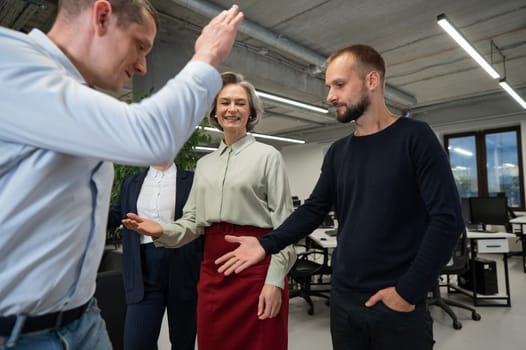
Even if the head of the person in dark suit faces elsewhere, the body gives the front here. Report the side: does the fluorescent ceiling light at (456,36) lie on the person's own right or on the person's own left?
on the person's own left

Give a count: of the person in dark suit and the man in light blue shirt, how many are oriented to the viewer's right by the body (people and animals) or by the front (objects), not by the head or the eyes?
1

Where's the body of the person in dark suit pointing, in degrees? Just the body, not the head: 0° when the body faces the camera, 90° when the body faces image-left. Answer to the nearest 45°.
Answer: approximately 0°

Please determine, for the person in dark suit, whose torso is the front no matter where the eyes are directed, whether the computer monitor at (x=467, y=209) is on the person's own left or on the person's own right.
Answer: on the person's own left

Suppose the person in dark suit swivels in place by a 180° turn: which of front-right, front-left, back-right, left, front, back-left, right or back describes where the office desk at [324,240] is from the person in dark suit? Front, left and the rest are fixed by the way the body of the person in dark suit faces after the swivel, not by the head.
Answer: front-right

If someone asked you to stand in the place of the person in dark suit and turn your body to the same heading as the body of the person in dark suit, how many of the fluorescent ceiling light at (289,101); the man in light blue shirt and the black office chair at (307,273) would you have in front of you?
1

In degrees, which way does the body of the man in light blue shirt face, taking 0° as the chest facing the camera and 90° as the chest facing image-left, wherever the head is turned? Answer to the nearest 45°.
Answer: approximately 270°

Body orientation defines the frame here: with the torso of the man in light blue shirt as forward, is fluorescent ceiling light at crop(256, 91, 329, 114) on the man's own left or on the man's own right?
on the man's own left

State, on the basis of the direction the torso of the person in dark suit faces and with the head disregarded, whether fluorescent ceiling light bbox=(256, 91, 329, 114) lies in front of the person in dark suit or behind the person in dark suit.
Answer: behind

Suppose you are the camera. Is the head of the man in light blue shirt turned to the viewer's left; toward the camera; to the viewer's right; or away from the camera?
to the viewer's right

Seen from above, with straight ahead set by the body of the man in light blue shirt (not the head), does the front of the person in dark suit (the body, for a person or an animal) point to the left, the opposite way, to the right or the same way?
to the right

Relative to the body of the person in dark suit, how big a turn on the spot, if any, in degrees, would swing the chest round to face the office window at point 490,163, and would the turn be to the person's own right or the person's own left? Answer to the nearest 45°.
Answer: approximately 135° to the person's own left
